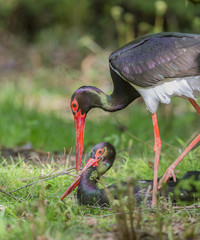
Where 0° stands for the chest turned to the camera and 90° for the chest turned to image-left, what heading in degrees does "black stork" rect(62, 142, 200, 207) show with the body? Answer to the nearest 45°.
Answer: approximately 90°

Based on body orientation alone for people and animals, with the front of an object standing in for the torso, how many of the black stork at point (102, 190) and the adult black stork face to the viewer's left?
2

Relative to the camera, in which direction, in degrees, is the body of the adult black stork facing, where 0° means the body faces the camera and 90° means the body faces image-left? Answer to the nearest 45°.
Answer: approximately 90°
